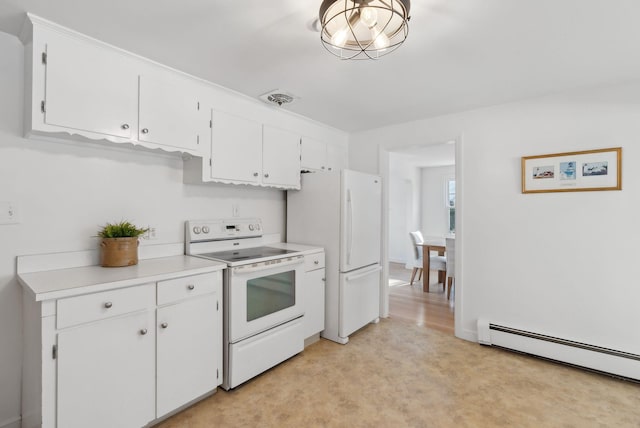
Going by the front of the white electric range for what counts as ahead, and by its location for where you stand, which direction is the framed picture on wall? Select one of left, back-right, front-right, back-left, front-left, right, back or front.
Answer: front-left

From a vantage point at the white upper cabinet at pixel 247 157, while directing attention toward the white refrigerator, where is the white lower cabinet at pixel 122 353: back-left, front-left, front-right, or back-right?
back-right

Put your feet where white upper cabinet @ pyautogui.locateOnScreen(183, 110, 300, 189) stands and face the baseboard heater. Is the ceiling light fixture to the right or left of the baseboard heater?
right

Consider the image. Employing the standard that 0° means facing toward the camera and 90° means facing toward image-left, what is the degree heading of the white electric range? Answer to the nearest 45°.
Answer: approximately 315°

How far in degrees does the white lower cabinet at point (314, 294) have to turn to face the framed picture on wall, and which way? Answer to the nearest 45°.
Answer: approximately 45° to its left

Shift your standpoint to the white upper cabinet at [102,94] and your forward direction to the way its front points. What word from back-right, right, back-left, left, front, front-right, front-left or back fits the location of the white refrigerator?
front-left

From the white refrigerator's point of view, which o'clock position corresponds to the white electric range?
The white electric range is roughly at 3 o'clock from the white refrigerator.

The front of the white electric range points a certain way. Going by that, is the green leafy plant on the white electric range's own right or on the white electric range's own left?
on the white electric range's own right

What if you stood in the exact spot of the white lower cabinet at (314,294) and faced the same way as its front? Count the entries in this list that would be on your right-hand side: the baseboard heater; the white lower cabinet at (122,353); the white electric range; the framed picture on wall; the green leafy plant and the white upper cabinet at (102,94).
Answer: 4
